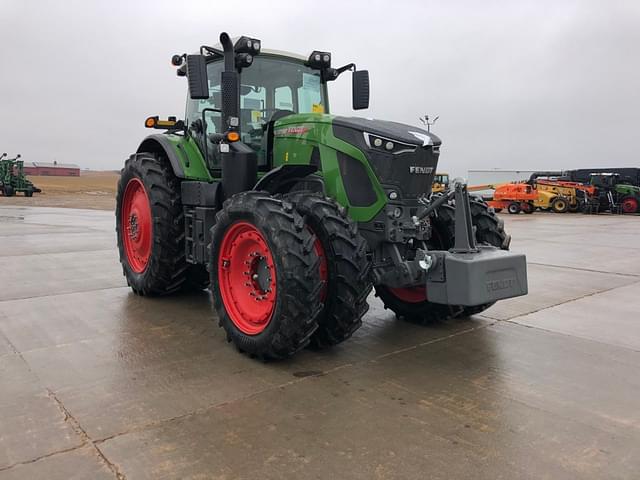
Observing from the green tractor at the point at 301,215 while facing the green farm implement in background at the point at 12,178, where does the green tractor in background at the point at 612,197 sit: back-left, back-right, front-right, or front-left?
front-right

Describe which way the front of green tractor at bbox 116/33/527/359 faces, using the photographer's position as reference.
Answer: facing the viewer and to the right of the viewer

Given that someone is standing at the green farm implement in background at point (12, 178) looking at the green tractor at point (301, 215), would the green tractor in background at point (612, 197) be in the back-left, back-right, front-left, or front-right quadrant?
front-left

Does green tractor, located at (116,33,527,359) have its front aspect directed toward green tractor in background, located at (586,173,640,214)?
no

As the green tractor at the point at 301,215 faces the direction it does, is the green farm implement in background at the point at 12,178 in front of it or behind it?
behind
